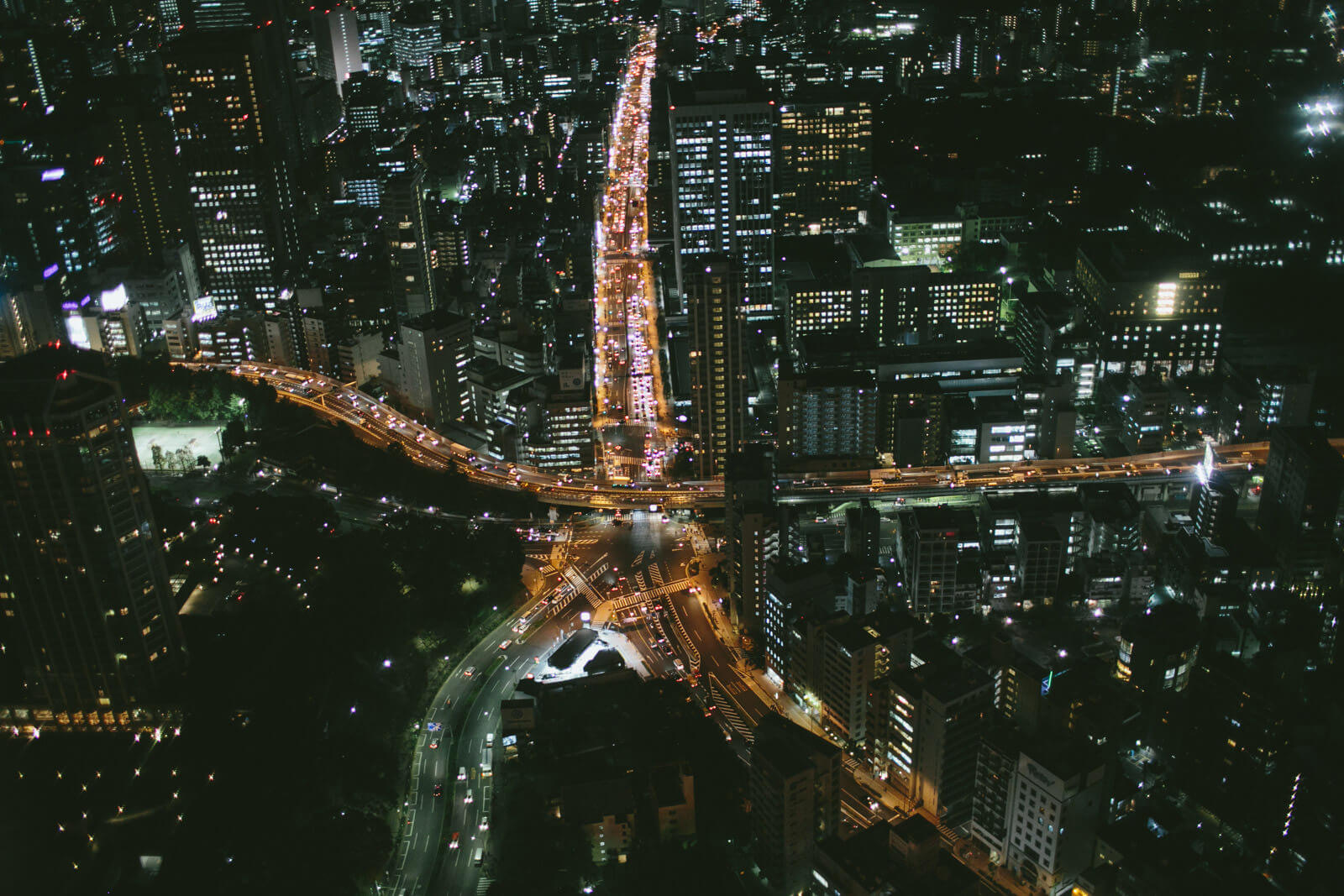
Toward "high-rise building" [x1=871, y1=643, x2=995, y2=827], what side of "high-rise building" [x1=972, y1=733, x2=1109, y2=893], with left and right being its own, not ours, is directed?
right

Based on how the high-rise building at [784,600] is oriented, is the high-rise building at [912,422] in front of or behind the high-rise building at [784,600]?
behind

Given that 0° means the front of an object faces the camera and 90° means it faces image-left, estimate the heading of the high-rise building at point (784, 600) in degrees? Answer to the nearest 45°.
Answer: approximately 45°

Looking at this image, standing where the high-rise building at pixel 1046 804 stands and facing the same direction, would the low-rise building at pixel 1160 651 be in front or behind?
behind
